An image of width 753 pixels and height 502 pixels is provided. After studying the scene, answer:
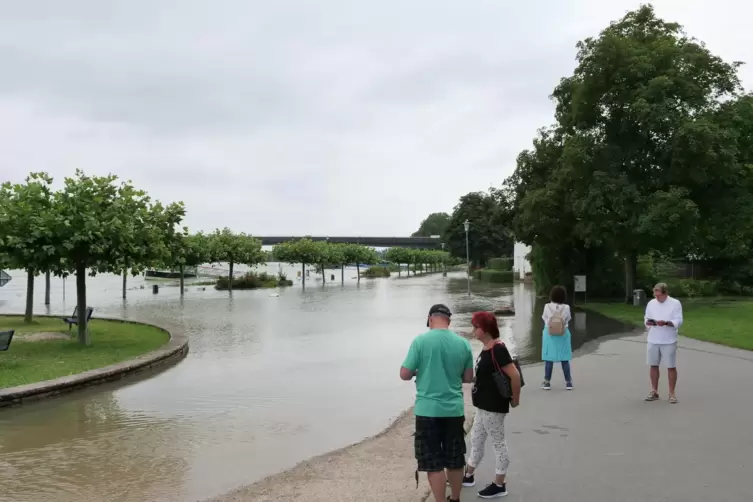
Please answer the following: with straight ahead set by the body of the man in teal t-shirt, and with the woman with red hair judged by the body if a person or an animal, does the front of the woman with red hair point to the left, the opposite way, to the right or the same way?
to the left

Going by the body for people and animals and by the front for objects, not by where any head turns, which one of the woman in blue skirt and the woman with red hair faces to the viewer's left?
the woman with red hair

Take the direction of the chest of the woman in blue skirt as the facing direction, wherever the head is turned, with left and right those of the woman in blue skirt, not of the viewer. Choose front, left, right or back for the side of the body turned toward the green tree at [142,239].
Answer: left

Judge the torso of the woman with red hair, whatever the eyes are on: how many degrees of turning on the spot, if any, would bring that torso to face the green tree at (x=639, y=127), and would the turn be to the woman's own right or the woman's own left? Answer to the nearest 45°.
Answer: approximately 90° to the woman's own right

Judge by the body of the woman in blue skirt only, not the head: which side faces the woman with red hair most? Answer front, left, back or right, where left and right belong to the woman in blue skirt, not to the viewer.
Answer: back

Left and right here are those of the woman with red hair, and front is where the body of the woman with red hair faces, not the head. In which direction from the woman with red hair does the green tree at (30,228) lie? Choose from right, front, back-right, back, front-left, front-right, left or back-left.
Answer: front-right

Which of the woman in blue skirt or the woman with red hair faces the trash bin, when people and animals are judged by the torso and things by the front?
the woman in blue skirt

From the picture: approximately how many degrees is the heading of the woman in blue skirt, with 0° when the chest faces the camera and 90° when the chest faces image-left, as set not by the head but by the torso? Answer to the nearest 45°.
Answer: approximately 180°

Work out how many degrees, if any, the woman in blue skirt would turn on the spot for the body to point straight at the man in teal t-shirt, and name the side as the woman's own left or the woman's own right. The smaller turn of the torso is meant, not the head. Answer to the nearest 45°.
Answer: approximately 180°

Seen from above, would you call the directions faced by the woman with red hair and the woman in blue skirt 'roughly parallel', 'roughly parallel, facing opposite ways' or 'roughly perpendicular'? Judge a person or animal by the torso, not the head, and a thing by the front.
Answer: roughly perpendicular

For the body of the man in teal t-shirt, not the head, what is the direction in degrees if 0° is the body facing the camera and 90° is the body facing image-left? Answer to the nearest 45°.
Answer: approximately 180°

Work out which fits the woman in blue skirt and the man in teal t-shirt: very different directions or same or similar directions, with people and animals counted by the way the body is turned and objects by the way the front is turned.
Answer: same or similar directions

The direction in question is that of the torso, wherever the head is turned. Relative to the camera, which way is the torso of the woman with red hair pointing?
to the viewer's left

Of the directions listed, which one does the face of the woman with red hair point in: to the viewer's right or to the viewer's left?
to the viewer's left

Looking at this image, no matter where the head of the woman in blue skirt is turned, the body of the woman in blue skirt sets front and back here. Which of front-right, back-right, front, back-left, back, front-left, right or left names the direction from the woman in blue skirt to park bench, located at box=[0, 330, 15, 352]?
left

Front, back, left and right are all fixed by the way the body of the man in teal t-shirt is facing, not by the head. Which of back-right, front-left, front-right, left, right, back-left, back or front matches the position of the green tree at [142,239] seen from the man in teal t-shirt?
front-left

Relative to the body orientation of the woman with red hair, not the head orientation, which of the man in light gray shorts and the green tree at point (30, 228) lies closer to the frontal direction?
the green tree

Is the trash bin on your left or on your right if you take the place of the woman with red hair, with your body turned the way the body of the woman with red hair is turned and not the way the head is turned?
on your right
